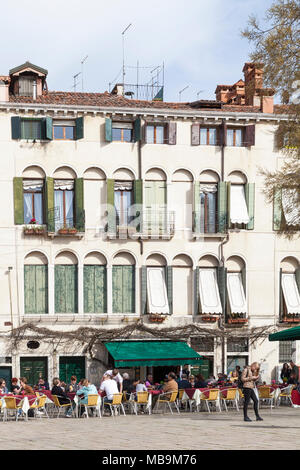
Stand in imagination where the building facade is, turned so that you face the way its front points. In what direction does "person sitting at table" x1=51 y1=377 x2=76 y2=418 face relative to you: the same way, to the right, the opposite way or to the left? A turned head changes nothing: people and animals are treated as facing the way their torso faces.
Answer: to the left

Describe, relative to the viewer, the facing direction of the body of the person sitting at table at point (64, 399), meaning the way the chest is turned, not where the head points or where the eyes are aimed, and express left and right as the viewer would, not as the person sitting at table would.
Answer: facing to the right of the viewer

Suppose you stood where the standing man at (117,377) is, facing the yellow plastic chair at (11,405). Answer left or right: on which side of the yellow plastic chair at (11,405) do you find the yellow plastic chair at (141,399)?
left

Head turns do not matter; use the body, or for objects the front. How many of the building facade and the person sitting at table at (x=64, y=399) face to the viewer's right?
1

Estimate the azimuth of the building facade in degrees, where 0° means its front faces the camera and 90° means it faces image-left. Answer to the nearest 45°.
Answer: approximately 0°

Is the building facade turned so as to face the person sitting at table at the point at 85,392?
yes

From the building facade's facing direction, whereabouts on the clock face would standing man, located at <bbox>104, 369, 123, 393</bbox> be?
The standing man is roughly at 12 o'clock from the building facade.

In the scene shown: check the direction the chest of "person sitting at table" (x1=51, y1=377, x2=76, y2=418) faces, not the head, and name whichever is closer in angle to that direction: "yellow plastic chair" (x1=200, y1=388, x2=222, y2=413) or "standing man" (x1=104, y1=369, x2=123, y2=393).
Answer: the yellow plastic chair

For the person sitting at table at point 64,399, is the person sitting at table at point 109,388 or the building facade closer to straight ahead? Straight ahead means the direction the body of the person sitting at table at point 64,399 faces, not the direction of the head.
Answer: the person sitting at table
